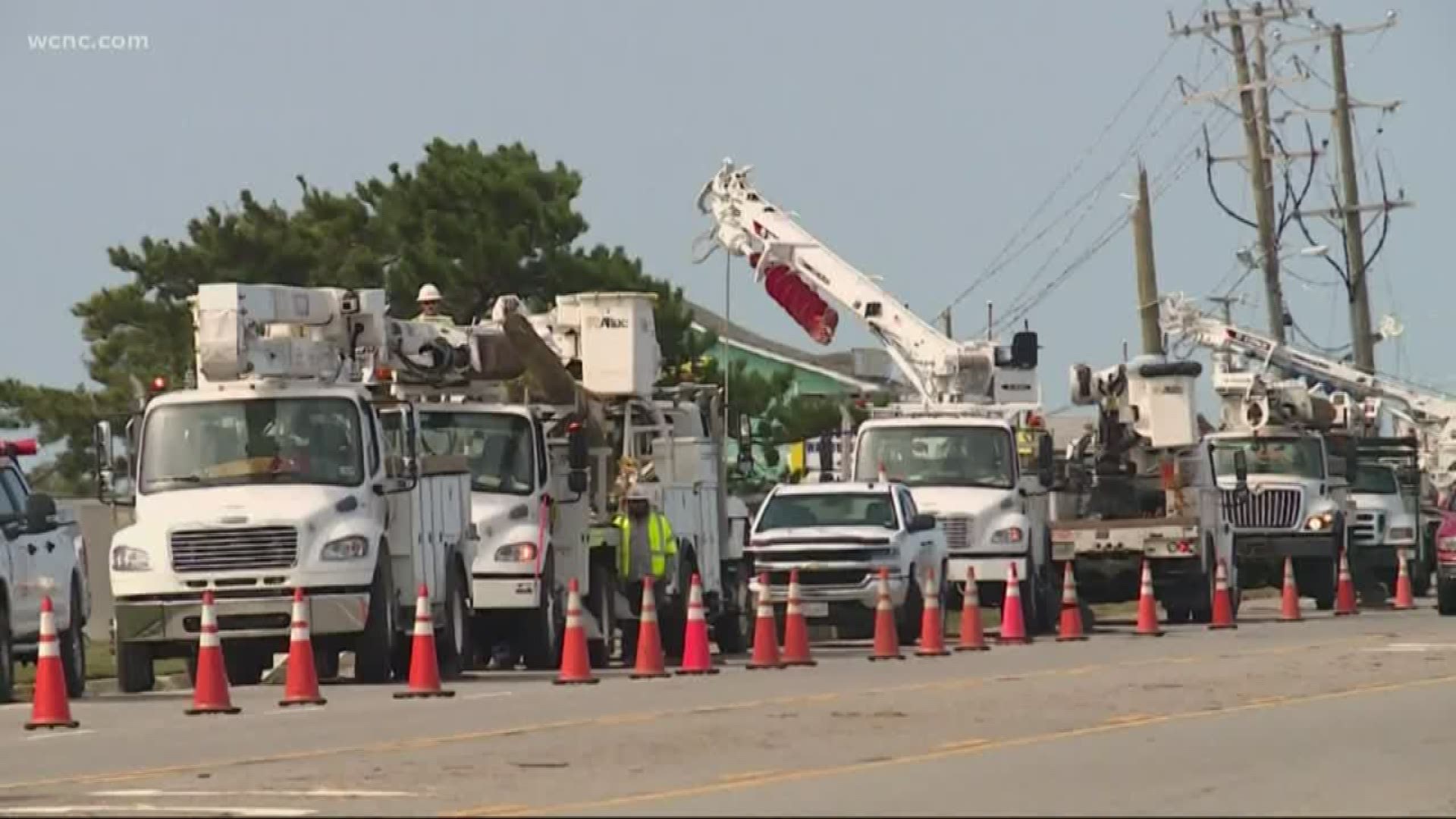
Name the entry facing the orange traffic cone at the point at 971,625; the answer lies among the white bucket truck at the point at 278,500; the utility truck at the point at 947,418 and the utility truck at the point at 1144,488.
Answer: the utility truck at the point at 947,418

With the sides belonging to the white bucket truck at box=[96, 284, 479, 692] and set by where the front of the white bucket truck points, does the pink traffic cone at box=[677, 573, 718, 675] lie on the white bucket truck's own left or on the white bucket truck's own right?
on the white bucket truck's own left

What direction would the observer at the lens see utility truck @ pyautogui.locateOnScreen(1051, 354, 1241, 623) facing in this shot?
facing away from the viewer

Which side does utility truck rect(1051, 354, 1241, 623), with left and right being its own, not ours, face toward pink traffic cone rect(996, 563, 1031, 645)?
back

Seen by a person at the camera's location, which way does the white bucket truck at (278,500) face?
facing the viewer

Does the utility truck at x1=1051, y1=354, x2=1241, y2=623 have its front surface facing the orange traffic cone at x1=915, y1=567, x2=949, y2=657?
no

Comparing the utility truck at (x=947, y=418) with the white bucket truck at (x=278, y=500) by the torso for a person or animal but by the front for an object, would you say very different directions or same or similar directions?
same or similar directions

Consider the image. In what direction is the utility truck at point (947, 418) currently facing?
toward the camera

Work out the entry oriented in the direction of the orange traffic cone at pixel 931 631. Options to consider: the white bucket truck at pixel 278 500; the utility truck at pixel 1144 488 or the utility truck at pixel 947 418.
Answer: the utility truck at pixel 947 418

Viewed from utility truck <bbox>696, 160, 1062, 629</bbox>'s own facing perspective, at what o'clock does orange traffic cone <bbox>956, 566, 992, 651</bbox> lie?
The orange traffic cone is roughly at 12 o'clock from the utility truck.

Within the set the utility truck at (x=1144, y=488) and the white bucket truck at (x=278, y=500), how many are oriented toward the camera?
1

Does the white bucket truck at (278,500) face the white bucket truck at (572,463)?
no

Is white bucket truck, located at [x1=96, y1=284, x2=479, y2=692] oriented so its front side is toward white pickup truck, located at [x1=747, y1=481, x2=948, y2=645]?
no

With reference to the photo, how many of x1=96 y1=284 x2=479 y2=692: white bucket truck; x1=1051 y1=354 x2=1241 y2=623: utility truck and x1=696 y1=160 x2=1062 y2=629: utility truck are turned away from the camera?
1

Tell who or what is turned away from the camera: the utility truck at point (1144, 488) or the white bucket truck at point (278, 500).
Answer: the utility truck

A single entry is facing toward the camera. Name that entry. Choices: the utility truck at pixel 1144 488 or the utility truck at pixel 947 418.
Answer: the utility truck at pixel 947 418

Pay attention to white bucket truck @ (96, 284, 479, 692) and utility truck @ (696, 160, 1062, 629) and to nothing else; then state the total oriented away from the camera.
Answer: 0
